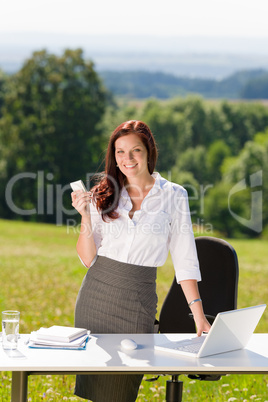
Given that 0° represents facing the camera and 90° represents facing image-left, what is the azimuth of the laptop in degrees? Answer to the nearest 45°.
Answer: approximately 135°

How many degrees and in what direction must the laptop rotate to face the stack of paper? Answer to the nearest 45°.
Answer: approximately 45° to its left

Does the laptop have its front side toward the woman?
yes

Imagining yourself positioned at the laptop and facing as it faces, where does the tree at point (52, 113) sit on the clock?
The tree is roughly at 1 o'clock from the laptop.

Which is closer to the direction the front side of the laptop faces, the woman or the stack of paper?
the woman
